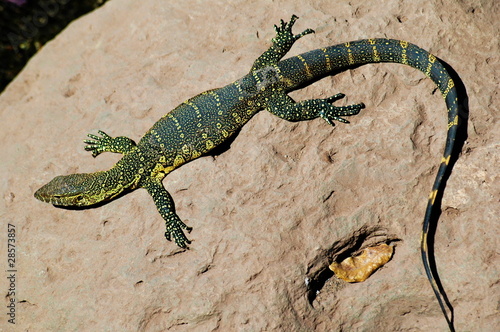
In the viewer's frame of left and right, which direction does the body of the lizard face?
facing the viewer and to the left of the viewer
